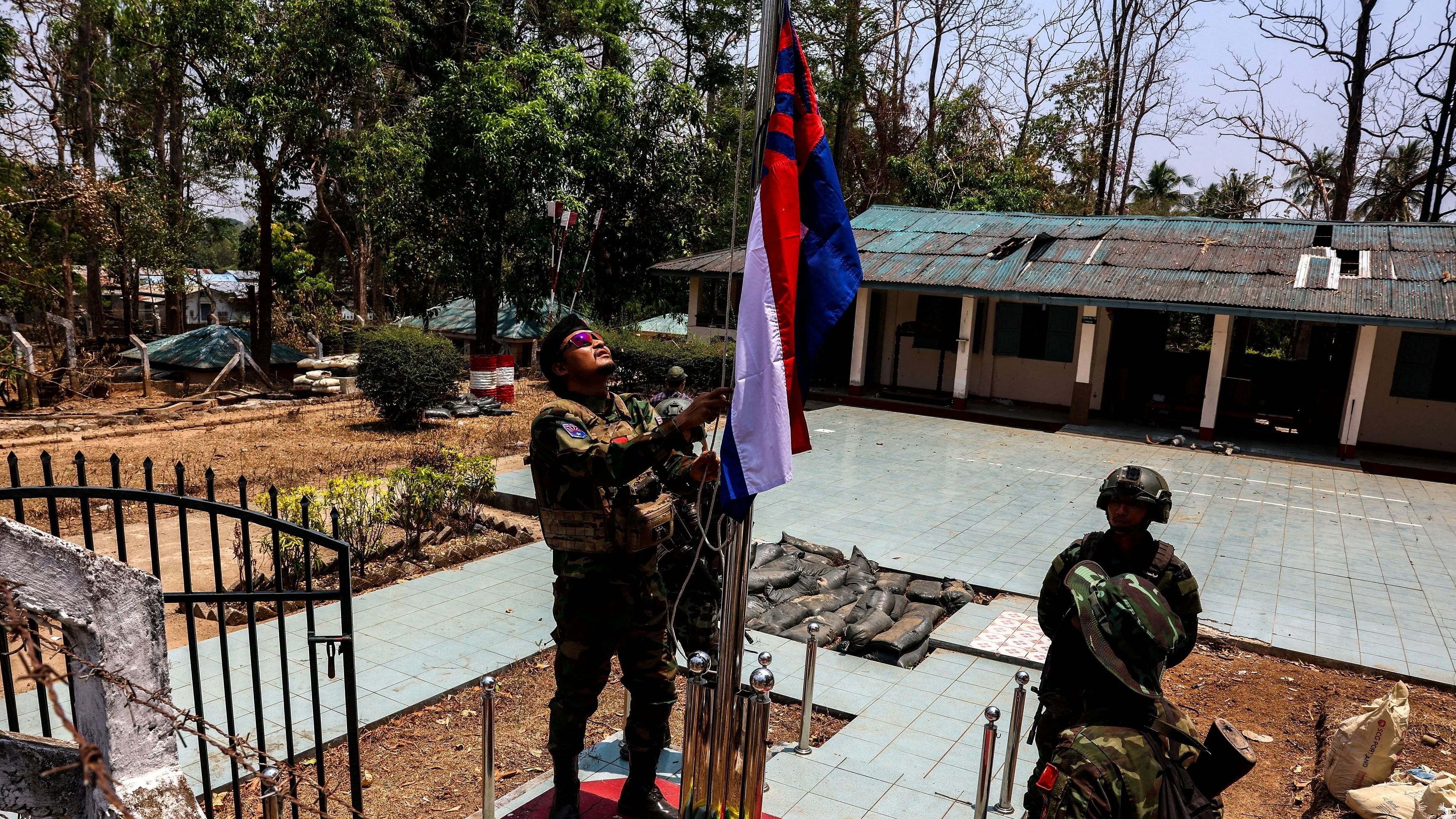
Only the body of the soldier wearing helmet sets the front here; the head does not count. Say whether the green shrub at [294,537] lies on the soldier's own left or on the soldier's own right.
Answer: on the soldier's own right

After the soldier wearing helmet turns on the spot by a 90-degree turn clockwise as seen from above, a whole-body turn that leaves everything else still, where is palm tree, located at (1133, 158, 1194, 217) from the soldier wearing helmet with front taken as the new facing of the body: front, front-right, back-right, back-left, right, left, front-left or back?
right

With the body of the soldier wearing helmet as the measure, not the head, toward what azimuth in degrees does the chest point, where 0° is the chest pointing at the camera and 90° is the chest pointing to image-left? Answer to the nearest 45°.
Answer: approximately 0°

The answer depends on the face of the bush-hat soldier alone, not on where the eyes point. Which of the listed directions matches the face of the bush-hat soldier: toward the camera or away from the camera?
away from the camera

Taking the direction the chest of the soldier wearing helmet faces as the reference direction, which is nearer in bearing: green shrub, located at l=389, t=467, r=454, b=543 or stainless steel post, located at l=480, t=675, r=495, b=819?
the stainless steel post

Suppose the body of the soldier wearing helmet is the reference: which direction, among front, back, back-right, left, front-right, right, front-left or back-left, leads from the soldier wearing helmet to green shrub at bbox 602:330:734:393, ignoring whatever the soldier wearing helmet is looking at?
back-right

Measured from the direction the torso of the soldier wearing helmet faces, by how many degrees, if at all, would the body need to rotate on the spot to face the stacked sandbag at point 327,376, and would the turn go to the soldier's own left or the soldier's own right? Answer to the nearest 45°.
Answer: approximately 135° to the soldier's own right

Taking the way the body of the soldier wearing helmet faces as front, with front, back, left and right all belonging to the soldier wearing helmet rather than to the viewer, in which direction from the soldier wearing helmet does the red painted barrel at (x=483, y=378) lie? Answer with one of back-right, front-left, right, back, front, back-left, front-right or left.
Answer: back-right

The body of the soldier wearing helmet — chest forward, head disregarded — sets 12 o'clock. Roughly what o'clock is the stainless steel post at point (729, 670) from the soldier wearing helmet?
The stainless steel post is roughly at 2 o'clock from the soldier wearing helmet.

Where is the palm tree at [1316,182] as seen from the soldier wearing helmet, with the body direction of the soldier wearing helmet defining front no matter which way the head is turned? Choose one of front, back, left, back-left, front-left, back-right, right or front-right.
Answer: back

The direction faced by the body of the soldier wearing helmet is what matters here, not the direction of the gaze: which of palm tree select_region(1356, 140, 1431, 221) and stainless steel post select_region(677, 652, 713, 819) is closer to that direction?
the stainless steel post

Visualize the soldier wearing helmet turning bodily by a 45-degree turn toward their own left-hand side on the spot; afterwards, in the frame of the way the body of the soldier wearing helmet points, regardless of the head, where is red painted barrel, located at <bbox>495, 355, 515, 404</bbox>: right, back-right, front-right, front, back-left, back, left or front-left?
back

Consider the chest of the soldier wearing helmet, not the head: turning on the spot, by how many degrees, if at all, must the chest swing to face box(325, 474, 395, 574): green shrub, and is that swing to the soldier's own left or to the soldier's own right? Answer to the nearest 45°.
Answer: approximately 90° to the soldier's own right

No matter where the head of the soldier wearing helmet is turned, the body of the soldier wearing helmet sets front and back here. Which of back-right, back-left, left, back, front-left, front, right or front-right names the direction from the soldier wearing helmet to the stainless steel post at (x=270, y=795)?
front-right
